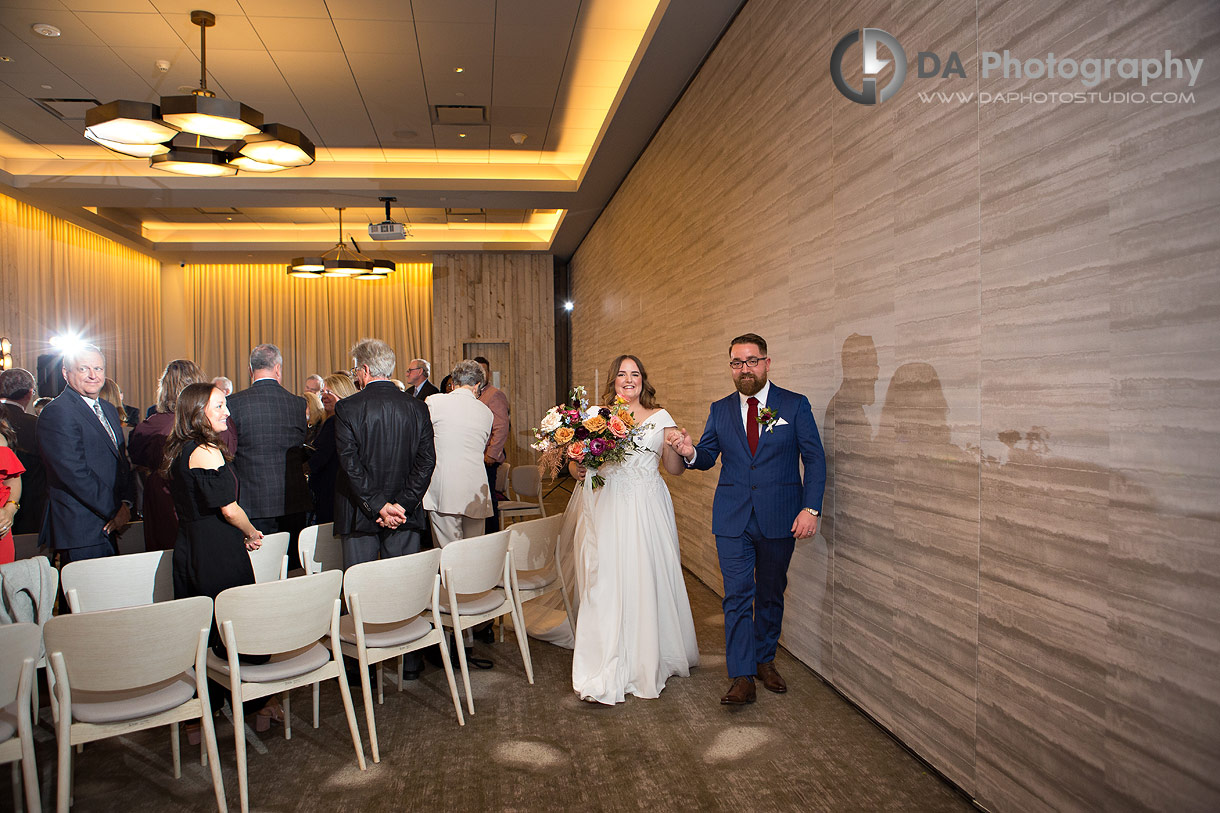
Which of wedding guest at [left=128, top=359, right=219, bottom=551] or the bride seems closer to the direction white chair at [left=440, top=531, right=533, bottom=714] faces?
the wedding guest

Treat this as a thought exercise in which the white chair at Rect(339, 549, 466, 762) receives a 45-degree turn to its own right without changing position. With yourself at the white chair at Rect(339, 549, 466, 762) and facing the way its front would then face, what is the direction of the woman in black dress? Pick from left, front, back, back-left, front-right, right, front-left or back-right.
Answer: left

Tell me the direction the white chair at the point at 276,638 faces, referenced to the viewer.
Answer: facing away from the viewer and to the left of the viewer

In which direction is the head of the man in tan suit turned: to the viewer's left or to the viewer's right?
to the viewer's right

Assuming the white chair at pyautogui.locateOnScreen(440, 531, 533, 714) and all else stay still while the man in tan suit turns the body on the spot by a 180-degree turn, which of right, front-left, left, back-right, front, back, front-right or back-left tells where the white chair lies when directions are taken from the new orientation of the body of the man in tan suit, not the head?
front

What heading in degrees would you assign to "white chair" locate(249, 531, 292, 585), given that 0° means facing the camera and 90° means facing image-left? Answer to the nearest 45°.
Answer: approximately 135°

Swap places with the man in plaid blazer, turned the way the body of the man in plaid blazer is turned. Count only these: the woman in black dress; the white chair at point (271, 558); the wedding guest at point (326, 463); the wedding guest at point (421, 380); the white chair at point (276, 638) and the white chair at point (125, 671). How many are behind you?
4

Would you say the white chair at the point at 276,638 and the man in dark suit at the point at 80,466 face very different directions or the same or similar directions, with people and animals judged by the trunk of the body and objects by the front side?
very different directions

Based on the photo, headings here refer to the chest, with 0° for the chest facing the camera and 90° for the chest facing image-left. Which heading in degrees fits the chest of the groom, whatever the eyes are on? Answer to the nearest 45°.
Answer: approximately 0°

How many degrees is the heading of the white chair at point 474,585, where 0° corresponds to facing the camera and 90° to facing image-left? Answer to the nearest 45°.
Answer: approximately 135°

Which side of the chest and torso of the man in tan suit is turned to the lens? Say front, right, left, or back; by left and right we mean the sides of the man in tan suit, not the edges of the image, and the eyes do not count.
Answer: back

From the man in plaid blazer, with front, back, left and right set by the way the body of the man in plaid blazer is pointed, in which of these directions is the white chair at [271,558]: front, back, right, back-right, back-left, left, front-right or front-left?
back

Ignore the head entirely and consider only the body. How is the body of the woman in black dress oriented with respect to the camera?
to the viewer's right

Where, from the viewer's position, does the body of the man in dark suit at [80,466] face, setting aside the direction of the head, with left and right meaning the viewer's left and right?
facing the viewer and to the right of the viewer
